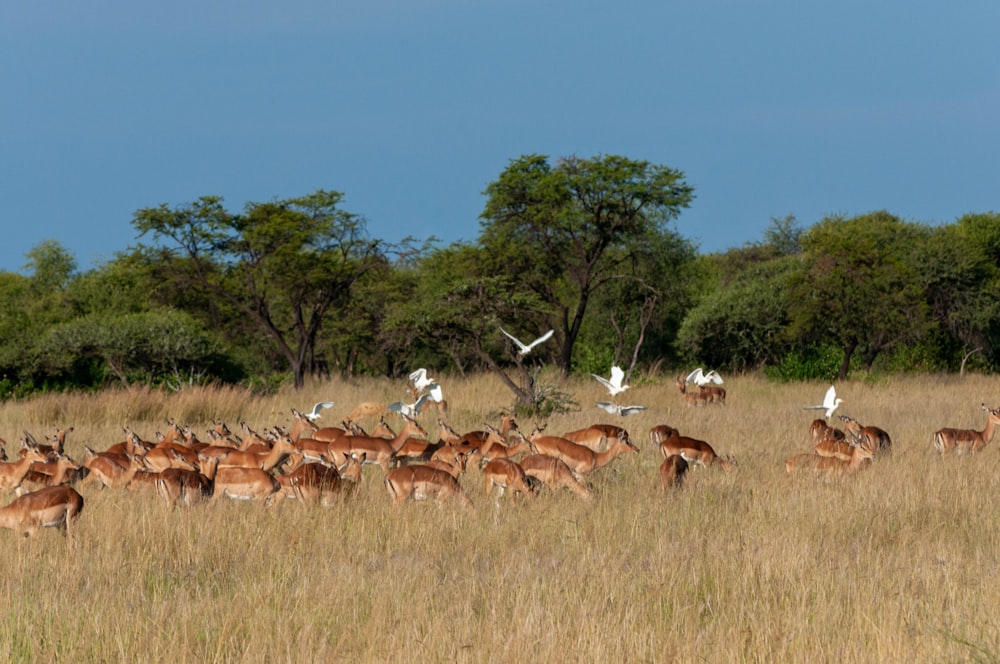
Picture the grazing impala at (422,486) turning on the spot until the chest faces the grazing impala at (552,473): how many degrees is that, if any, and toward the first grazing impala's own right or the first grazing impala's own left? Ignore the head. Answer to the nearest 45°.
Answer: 0° — it already faces it

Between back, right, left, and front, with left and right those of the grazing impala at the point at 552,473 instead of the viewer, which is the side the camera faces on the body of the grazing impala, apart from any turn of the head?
right

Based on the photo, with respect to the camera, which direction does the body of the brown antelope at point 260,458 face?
to the viewer's right

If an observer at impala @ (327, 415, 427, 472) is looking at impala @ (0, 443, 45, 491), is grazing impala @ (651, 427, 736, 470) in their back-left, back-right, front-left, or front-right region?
back-left

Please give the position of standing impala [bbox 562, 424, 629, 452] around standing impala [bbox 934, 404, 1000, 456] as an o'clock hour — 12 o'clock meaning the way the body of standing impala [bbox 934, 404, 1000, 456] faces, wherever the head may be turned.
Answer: standing impala [bbox 562, 424, 629, 452] is roughly at 5 o'clock from standing impala [bbox 934, 404, 1000, 456].

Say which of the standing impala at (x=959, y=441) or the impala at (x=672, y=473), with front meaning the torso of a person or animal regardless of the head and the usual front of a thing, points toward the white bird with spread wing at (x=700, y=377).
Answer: the impala

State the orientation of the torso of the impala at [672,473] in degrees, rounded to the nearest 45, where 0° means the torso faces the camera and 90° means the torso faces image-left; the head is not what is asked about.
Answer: approximately 180°

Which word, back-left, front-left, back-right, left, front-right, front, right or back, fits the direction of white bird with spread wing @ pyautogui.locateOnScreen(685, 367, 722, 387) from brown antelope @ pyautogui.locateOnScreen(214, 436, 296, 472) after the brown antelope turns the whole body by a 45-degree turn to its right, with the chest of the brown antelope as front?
left

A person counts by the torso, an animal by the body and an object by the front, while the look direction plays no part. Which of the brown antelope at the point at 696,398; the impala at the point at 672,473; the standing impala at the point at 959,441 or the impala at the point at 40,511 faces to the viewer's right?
the standing impala

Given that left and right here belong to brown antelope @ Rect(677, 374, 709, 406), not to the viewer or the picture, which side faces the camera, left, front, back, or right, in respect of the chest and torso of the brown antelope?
left

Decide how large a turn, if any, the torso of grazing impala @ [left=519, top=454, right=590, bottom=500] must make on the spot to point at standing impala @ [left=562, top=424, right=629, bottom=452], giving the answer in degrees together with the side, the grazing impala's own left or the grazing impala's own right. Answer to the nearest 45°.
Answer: approximately 90° to the grazing impala's own left
